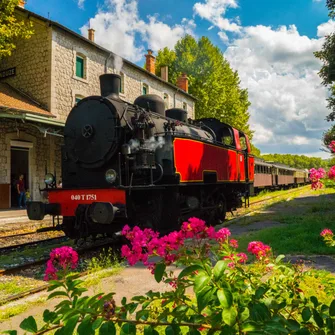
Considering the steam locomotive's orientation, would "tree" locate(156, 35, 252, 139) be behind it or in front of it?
behind

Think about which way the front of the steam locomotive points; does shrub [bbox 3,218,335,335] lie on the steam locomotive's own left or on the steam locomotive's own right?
on the steam locomotive's own left

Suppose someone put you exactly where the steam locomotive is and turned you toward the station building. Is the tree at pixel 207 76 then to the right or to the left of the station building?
right

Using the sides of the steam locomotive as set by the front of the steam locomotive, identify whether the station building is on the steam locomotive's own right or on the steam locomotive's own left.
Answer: on the steam locomotive's own right

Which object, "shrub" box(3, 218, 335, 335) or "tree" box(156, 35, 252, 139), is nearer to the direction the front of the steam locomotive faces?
the shrub

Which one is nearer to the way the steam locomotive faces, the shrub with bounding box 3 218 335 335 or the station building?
the shrub

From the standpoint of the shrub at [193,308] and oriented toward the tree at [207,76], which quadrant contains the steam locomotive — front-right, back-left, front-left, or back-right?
front-left
